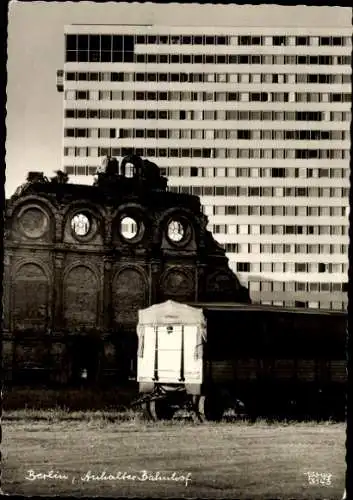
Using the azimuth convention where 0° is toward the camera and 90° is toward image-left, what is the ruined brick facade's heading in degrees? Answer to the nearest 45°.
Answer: approximately 0°

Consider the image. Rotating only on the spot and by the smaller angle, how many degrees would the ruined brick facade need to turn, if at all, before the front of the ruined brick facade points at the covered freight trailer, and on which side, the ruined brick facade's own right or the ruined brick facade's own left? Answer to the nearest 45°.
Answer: approximately 90° to the ruined brick facade's own left
